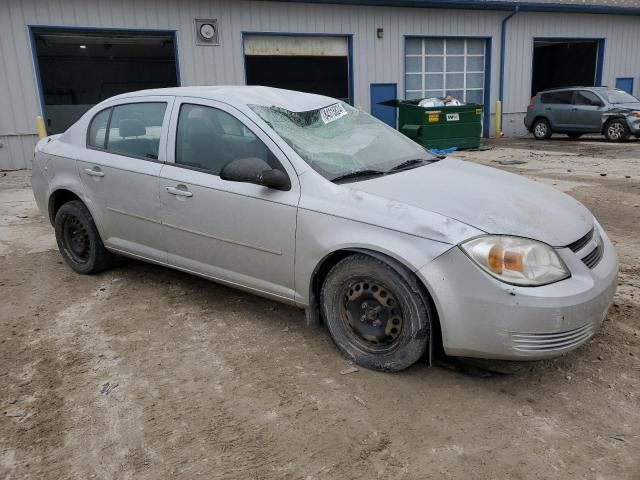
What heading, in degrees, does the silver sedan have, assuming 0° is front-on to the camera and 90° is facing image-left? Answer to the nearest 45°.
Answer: approximately 315°

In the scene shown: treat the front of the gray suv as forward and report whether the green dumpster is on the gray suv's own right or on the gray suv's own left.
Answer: on the gray suv's own right

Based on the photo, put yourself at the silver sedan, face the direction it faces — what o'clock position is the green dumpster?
The green dumpster is roughly at 8 o'clock from the silver sedan.

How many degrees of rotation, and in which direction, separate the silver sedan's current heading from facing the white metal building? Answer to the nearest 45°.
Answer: approximately 135° to its left

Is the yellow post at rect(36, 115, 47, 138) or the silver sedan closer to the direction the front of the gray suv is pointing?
the silver sedan

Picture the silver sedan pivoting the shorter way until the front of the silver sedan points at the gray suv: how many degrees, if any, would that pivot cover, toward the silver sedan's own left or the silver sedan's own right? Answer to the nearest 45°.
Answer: approximately 90° to the silver sedan's own left

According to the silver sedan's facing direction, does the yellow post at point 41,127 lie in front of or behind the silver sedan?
behind

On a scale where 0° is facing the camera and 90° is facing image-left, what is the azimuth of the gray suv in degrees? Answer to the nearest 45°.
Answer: approximately 315°
